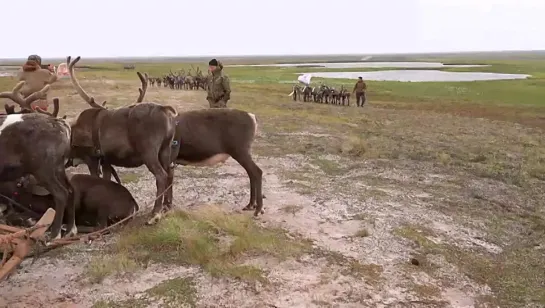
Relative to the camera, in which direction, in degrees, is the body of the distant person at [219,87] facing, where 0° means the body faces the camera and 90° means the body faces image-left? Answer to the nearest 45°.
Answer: approximately 45°

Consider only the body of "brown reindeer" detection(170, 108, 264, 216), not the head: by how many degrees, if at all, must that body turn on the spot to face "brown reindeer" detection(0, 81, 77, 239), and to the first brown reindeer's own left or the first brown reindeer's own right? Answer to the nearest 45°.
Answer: approximately 45° to the first brown reindeer's own left

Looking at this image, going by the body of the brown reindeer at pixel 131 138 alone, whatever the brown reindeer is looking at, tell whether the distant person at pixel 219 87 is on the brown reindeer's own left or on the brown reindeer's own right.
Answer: on the brown reindeer's own right

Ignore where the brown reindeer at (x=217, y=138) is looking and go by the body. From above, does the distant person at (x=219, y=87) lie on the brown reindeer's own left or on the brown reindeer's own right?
on the brown reindeer's own right

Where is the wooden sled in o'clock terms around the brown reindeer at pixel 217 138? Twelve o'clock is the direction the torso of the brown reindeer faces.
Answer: The wooden sled is roughly at 10 o'clock from the brown reindeer.

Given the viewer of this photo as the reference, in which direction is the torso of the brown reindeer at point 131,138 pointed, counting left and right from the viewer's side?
facing to the left of the viewer

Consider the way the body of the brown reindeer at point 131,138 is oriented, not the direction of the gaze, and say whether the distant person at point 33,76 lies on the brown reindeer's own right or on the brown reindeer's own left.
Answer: on the brown reindeer's own right

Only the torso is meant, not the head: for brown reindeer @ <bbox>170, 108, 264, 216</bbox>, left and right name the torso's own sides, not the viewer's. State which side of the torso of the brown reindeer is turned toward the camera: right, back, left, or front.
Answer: left
